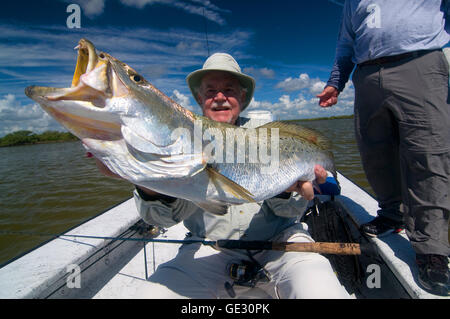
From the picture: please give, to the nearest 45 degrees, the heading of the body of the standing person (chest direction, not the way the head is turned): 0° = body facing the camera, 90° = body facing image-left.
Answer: approximately 45°

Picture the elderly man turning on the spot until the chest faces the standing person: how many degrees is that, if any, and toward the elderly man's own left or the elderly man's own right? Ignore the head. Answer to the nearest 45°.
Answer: approximately 90° to the elderly man's own left

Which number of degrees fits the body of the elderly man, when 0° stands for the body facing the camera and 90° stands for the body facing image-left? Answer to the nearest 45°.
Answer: approximately 0°

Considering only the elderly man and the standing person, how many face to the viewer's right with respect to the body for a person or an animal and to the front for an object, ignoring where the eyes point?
0
